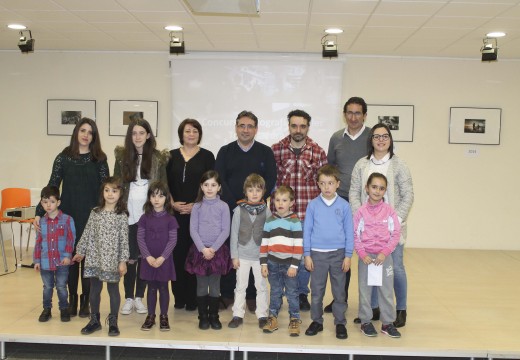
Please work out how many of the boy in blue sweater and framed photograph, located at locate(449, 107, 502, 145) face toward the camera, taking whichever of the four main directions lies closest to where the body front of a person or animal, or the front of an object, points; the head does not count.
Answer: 2

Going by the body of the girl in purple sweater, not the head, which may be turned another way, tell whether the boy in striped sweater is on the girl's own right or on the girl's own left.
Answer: on the girl's own left

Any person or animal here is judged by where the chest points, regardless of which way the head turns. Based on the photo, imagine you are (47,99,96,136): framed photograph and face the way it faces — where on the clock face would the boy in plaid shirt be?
The boy in plaid shirt is roughly at 12 o'clock from the framed photograph.

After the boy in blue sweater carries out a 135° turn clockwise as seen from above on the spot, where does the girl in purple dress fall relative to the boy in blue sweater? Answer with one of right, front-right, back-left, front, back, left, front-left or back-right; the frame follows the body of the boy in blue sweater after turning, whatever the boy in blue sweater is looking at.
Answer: front-left
